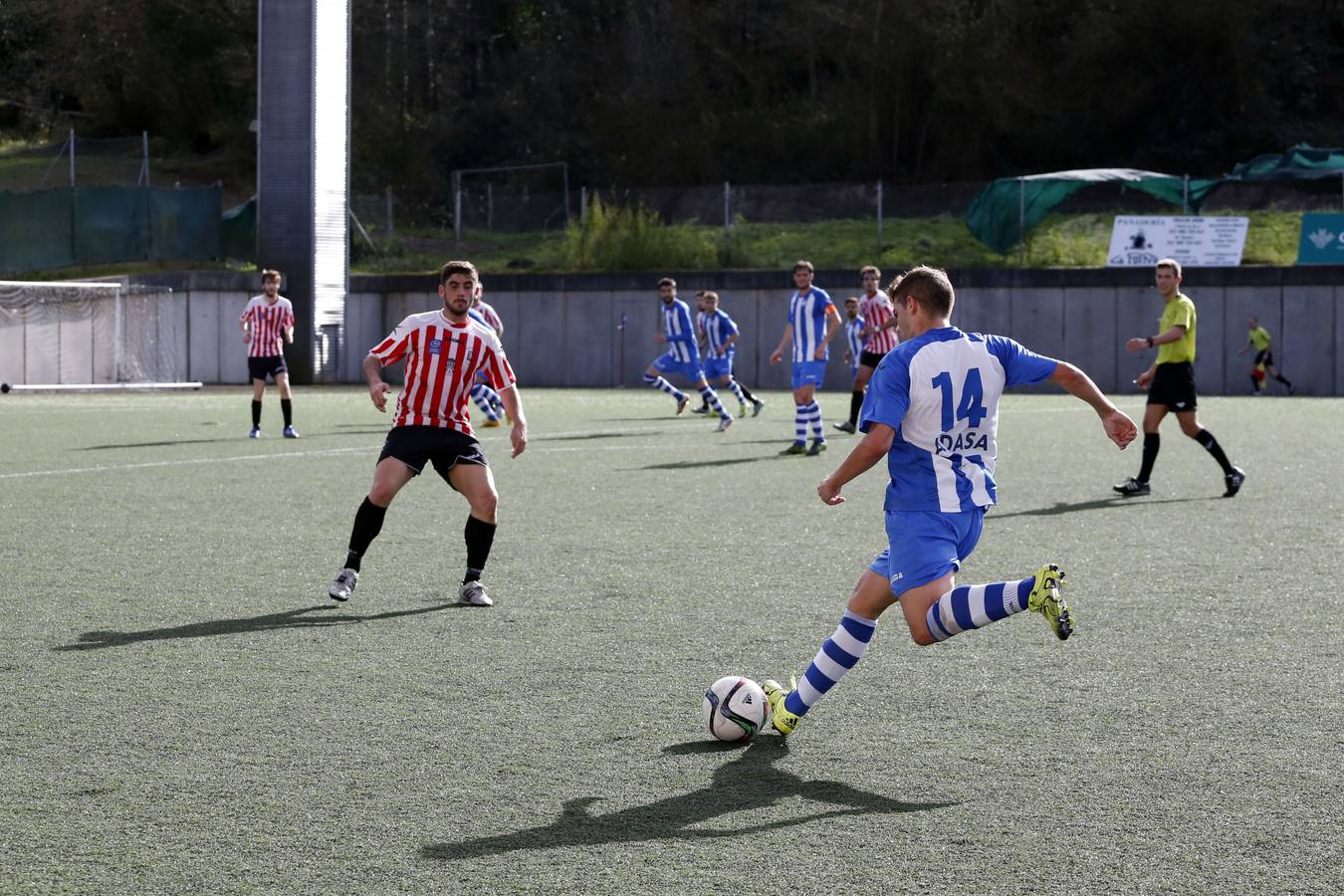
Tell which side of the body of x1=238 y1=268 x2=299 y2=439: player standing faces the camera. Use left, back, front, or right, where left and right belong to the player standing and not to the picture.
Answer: front

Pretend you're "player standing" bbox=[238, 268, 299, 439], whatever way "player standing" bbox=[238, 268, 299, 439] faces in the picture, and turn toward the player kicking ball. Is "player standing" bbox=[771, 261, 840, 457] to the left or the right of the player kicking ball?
left

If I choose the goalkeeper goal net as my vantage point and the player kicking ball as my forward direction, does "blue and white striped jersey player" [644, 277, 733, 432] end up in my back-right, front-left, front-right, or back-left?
front-left

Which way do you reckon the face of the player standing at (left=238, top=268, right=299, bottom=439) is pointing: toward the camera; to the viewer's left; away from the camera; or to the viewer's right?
toward the camera

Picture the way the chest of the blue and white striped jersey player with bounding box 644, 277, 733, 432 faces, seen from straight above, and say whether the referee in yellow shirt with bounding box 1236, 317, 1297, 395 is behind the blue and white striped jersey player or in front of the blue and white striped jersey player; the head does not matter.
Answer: behind

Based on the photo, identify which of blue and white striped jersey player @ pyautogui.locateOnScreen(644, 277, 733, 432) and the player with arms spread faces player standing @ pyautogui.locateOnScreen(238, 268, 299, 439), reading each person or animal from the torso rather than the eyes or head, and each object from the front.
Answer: the blue and white striped jersey player

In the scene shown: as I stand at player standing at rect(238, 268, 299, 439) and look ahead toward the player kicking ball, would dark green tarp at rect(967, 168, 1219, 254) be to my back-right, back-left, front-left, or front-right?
back-left

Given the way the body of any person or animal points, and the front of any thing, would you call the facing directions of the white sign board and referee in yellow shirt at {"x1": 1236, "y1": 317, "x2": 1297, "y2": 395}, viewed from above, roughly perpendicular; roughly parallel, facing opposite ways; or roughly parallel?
roughly perpendicular

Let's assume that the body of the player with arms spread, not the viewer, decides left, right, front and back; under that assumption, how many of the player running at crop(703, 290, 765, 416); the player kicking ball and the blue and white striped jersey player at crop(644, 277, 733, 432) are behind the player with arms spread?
2

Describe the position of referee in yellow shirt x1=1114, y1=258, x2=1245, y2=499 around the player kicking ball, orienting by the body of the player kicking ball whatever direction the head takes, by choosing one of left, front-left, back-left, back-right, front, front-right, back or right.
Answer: front-right

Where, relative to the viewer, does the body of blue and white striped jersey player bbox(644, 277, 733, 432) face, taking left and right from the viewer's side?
facing the viewer and to the left of the viewer

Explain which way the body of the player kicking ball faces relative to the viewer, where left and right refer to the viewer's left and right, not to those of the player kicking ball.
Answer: facing away from the viewer and to the left of the viewer

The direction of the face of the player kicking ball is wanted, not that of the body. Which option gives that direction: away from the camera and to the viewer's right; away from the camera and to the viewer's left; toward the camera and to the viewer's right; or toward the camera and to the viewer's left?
away from the camera and to the viewer's left

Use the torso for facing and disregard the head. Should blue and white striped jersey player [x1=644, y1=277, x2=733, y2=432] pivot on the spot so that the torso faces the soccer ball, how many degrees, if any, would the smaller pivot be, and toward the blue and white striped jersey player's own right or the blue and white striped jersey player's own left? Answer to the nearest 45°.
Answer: approximately 45° to the blue and white striped jersey player's own left

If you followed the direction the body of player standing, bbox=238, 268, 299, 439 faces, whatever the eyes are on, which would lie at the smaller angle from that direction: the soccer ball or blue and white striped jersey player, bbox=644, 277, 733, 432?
the soccer ball

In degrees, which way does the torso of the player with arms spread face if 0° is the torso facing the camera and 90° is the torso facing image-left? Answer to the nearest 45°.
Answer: approximately 0°

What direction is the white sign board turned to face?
toward the camera
